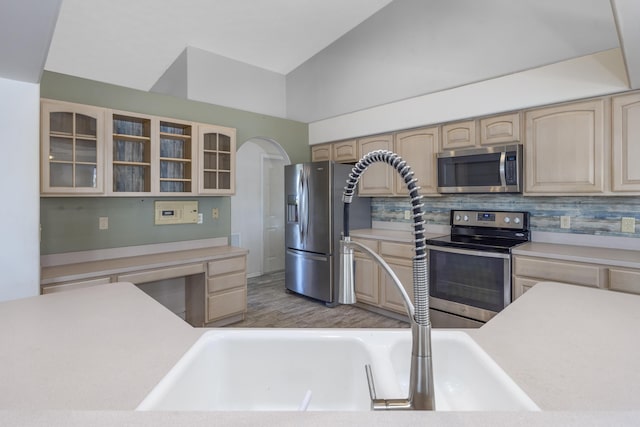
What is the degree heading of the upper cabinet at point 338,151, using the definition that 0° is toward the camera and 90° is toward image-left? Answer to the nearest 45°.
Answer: approximately 45°

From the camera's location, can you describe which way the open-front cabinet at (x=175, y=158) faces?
facing the viewer and to the right of the viewer

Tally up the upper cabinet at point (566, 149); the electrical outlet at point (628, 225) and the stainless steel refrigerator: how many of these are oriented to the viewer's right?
0

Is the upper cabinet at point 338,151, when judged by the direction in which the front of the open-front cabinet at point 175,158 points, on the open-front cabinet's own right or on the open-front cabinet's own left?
on the open-front cabinet's own left

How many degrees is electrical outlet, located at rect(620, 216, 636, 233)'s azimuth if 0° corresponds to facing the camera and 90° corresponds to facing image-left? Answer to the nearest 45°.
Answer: approximately 0°

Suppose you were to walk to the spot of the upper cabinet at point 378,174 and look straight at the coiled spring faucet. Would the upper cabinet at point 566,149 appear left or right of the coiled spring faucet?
left

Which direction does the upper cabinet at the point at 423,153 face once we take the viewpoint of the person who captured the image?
facing the viewer and to the left of the viewer

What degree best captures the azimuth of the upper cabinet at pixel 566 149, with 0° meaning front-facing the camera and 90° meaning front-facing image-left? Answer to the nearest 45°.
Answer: approximately 45°
